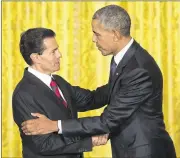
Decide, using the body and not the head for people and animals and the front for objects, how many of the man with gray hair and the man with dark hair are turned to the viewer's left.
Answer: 1

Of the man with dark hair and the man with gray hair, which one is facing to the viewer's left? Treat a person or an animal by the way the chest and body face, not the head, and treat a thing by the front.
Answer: the man with gray hair

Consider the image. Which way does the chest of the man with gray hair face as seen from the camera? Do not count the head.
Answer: to the viewer's left

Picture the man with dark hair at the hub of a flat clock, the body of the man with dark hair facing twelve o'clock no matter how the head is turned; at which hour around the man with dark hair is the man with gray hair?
The man with gray hair is roughly at 11 o'clock from the man with dark hair.

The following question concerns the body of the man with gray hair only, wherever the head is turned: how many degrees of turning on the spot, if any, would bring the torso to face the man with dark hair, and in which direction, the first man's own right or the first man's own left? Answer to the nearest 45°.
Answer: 0° — they already face them

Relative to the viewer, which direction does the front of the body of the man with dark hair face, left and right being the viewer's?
facing the viewer and to the right of the viewer

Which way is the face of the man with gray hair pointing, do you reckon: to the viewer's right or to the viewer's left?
to the viewer's left

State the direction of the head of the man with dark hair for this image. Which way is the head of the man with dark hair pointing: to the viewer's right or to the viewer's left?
to the viewer's right
